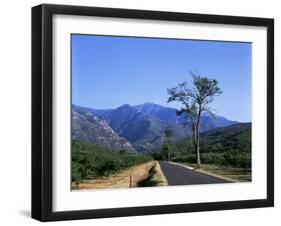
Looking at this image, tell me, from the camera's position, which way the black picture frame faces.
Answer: facing the viewer and to the right of the viewer
